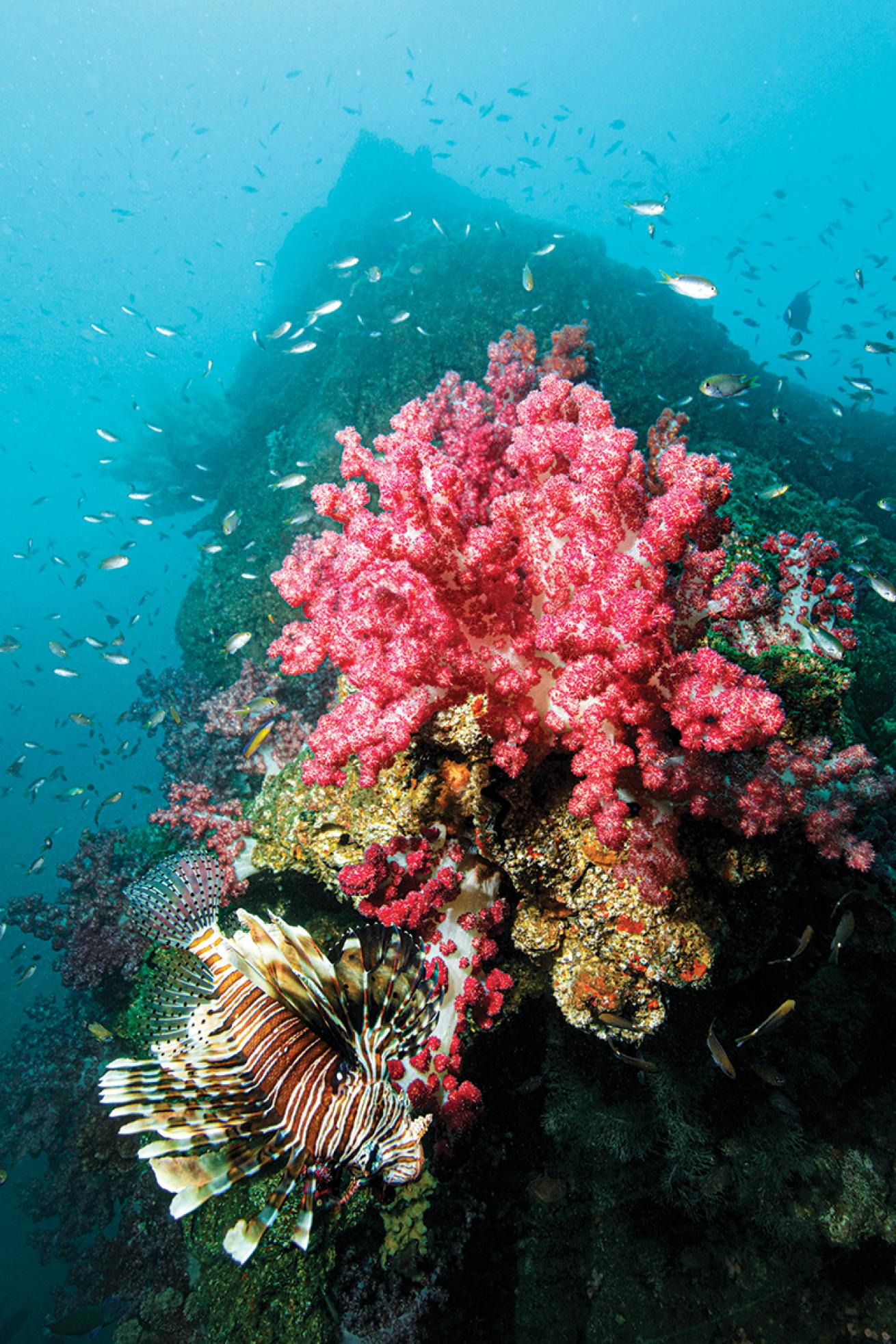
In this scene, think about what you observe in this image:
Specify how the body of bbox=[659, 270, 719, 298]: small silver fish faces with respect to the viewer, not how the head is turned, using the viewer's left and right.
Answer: facing to the right of the viewer
